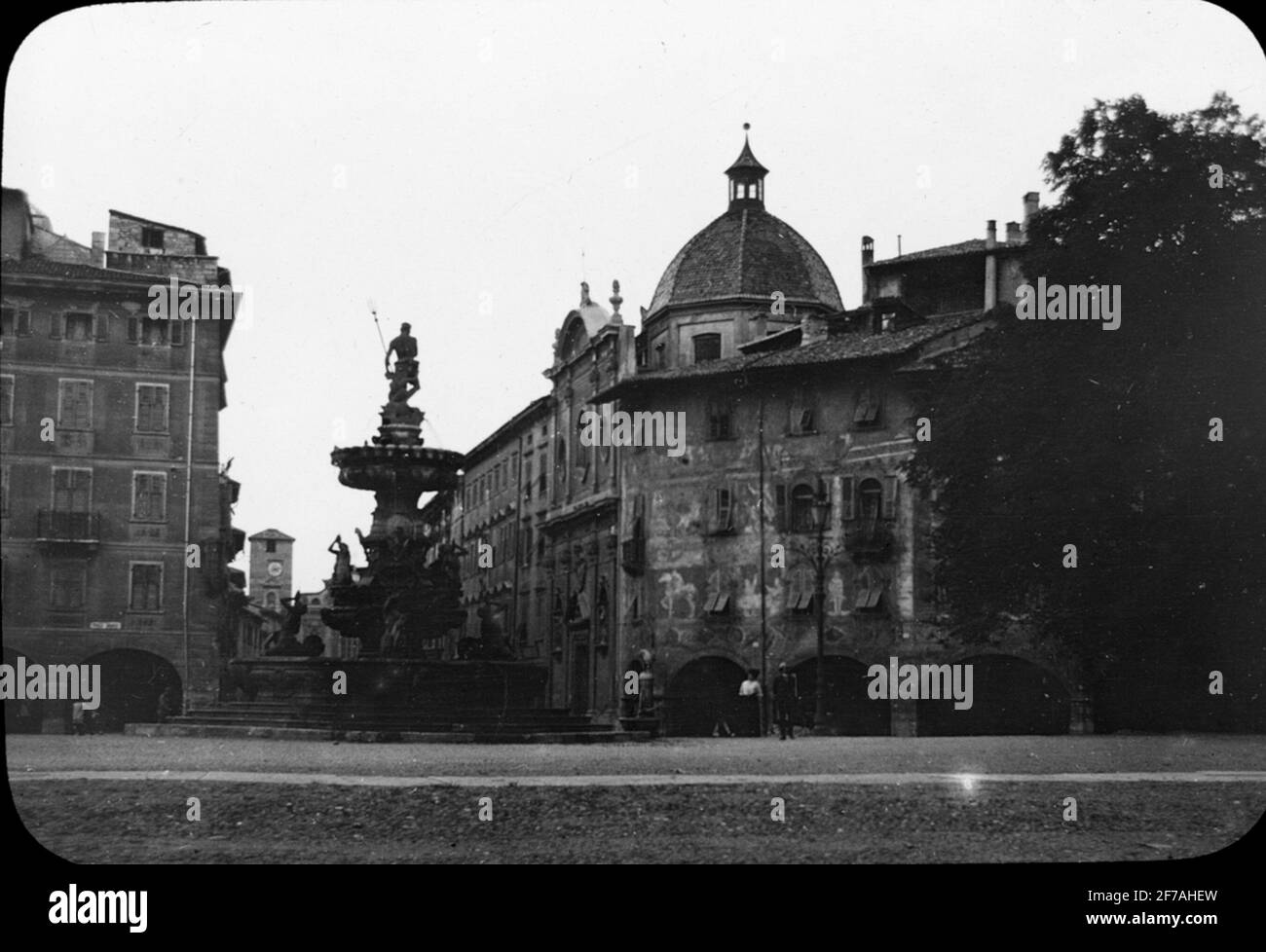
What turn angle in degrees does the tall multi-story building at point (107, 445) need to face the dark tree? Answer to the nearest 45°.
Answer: approximately 90° to its left

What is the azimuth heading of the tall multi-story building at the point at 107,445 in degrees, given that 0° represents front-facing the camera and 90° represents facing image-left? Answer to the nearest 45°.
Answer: approximately 0°
